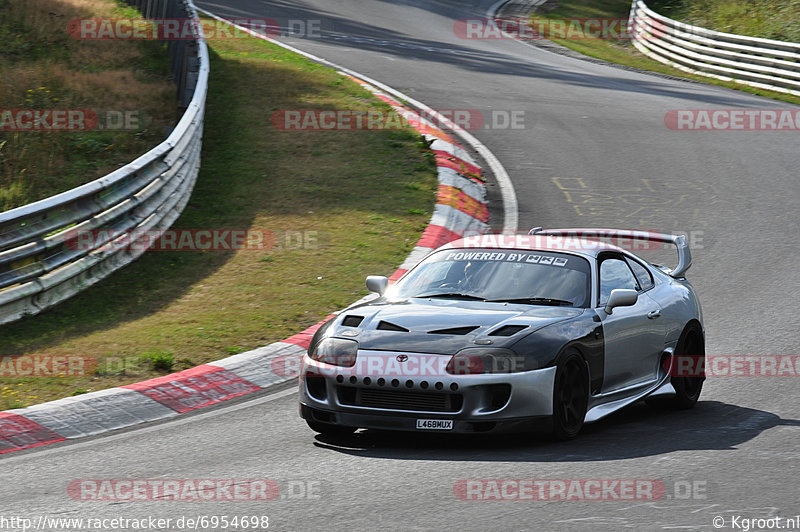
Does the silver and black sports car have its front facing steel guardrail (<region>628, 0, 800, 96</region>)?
no

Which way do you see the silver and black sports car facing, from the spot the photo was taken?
facing the viewer and to the left of the viewer

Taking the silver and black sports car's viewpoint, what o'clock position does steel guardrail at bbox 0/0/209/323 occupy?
The steel guardrail is roughly at 3 o'clock from the silver and black sports car.
